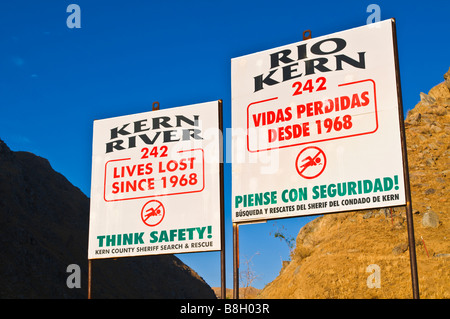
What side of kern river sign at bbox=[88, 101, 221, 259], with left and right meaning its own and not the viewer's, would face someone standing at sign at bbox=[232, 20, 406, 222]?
left

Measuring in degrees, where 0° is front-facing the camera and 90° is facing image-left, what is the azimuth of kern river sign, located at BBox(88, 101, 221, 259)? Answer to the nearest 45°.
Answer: approximately 45°
